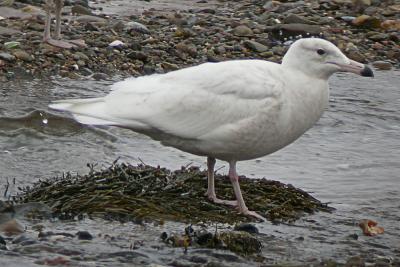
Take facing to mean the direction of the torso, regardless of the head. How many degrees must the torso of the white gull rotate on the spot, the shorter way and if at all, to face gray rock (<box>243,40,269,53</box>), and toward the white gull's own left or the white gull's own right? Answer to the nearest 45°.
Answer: approximately 90° to the white gull's own left

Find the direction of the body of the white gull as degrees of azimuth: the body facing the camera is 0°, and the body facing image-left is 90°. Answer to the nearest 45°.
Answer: approximately 270°

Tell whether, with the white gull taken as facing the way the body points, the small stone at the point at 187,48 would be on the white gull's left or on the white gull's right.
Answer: on the white gull's left

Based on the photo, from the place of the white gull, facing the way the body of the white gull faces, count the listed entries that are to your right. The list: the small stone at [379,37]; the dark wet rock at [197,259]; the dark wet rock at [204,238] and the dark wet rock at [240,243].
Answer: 3

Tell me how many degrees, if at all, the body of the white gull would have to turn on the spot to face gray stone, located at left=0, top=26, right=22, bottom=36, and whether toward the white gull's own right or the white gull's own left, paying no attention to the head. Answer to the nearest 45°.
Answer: approximately 135° to the white gull's own left

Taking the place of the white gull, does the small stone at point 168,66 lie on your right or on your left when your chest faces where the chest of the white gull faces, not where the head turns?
on your left

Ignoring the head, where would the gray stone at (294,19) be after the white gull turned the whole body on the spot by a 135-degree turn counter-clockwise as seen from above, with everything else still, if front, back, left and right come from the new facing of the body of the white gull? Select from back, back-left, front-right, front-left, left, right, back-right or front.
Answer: front-right

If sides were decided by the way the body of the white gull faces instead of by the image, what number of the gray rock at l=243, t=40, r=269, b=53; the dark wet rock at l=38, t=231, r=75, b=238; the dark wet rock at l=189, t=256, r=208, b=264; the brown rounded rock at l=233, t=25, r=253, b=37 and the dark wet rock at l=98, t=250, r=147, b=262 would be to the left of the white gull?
2
